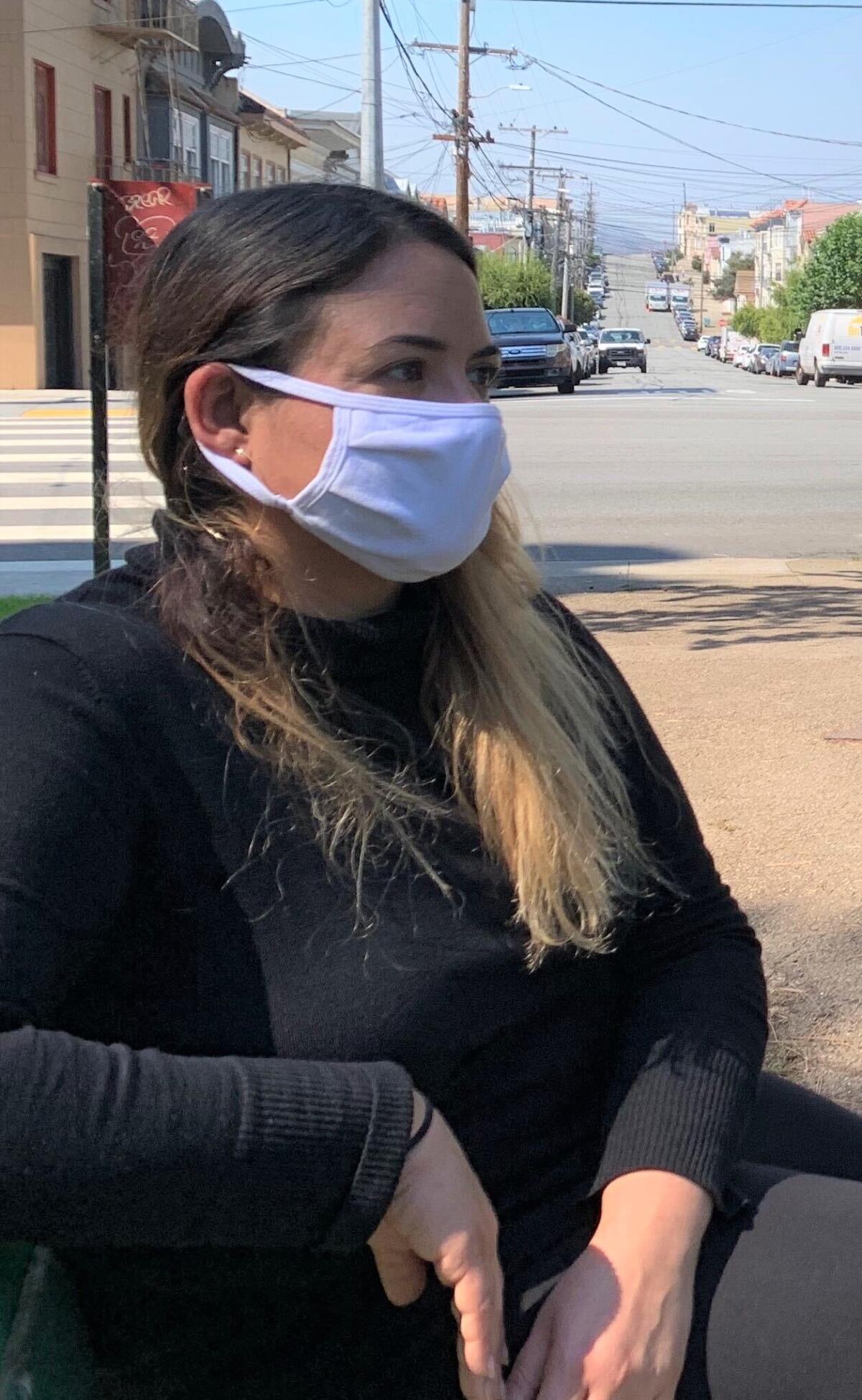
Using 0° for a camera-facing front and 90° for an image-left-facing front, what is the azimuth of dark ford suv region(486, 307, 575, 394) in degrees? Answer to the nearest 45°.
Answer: approximately 0°

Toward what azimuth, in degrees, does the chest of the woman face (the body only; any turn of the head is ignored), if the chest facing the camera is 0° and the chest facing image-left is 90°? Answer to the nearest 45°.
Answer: approximately 315°

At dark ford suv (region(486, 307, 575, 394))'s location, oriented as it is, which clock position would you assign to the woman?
The woman is roughly at 12 o'clock from the dark ford suv.

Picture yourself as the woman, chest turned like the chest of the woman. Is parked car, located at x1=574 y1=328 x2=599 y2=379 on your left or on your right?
on your left

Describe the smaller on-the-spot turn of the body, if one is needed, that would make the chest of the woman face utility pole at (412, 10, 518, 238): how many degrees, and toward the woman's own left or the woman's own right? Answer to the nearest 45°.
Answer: approximately 135° to the woman's own left

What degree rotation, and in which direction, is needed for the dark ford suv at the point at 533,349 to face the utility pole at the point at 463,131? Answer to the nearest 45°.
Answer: approximately 180°

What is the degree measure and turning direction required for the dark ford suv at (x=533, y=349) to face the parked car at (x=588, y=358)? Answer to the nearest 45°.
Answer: approximately 180°

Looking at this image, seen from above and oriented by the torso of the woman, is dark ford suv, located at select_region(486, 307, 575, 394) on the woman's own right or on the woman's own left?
on the woman's own left
